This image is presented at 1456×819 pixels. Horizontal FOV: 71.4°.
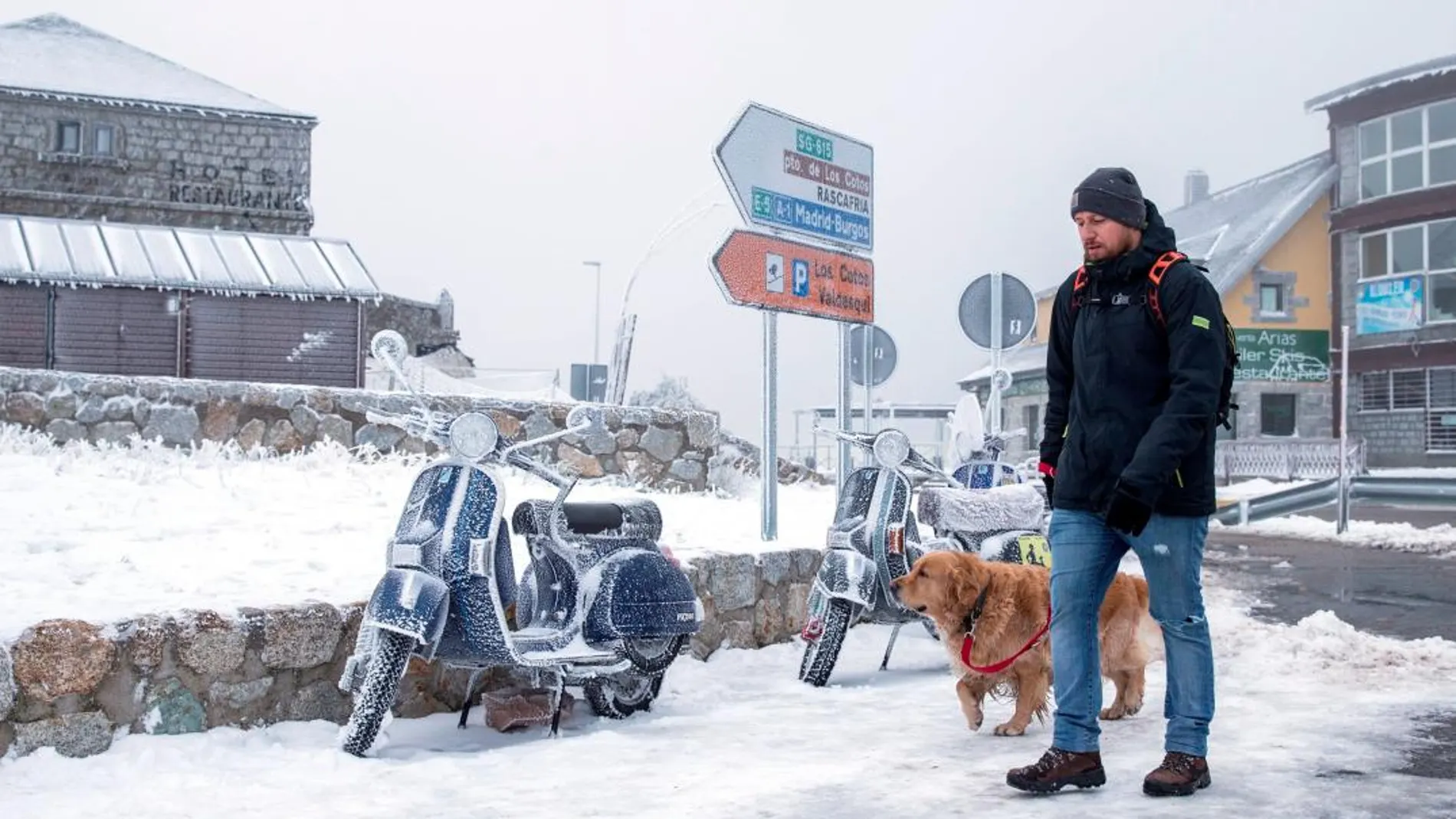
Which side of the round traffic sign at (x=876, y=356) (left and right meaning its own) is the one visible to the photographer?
back

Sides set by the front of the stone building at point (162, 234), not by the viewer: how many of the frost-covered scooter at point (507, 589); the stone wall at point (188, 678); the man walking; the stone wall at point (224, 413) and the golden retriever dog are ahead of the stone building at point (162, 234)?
5

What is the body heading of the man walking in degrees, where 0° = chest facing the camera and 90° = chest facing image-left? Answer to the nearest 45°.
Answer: approximately 45°

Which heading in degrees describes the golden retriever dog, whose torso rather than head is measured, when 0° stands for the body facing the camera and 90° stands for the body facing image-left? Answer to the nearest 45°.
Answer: approximately 90°

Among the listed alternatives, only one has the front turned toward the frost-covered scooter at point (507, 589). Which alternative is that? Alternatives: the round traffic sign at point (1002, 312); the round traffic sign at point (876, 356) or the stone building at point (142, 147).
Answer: the stone building

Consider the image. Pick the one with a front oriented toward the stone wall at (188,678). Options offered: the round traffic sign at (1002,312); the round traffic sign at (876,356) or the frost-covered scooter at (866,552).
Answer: the frost-covered scooter

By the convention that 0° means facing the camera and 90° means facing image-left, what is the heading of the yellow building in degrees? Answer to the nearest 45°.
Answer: approximately 0°

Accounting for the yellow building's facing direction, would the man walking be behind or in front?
in front

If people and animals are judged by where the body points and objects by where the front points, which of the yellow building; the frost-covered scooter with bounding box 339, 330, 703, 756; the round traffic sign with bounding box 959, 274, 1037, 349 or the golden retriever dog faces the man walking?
the yellow building

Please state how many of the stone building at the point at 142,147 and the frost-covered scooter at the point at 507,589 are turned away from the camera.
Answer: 0

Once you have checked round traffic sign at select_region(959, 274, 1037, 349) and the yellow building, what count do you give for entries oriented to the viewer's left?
0
